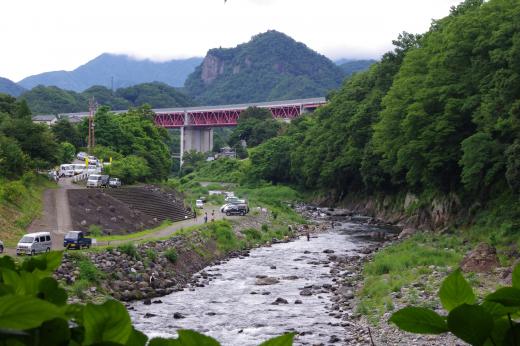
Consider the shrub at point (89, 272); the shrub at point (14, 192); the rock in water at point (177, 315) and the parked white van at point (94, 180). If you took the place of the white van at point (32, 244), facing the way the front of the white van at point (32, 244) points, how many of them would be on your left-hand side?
2

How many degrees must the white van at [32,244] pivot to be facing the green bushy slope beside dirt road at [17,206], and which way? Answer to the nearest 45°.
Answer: approximately 135° to its right

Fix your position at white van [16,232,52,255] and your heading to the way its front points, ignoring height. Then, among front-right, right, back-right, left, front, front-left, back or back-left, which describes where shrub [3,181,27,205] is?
back-right

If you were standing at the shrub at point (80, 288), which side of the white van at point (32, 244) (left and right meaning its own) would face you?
left

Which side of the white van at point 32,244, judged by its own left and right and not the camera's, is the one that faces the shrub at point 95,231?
back

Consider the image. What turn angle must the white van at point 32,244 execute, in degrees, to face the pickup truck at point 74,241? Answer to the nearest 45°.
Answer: approximately 180°

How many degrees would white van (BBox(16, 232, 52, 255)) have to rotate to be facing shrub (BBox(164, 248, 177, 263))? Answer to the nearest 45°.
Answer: approximately 180°
